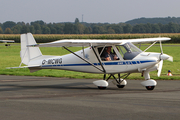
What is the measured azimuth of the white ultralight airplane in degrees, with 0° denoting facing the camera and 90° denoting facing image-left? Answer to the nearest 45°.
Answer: approximately 315°
